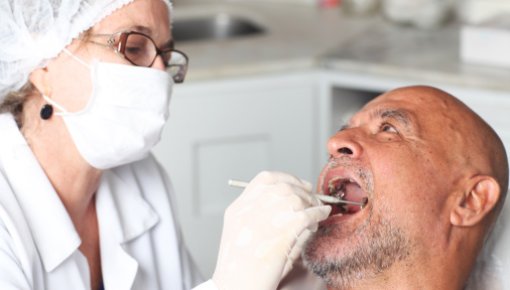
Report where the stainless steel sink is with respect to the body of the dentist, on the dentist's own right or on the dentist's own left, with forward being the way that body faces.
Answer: on the dentist's own left

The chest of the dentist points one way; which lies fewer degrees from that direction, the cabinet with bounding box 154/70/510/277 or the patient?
the patient

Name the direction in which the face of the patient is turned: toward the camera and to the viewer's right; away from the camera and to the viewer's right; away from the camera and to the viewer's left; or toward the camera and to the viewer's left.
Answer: toward the camera and to the viewer's left

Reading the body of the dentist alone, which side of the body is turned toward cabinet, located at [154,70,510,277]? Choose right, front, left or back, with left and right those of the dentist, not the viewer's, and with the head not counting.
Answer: left

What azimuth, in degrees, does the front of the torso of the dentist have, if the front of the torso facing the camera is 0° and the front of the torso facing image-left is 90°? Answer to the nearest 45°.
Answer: approximately 315°

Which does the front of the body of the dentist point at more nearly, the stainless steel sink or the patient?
the patient

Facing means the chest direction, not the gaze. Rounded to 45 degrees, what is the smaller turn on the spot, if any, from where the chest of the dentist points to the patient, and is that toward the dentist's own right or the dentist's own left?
approximately 45° to the dentist's own left
